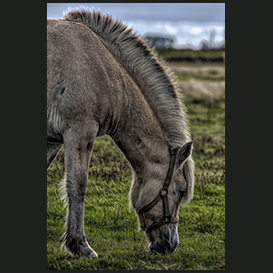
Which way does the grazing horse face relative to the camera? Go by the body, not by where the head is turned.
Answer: to the viewer's right
